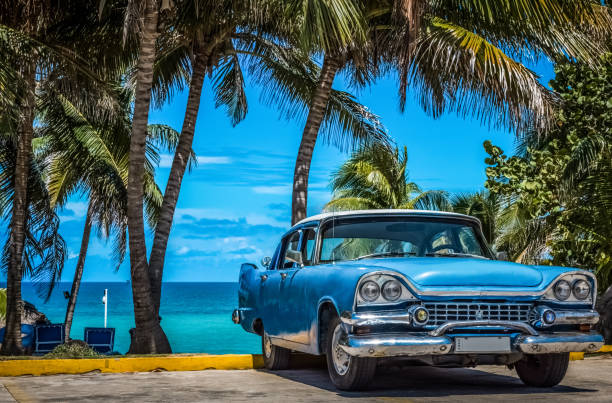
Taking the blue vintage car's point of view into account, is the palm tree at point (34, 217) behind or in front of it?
behind

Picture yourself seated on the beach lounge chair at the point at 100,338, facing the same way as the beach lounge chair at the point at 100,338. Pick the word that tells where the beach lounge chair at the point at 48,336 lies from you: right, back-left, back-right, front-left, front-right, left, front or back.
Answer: back-left

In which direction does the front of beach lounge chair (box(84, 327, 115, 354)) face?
away from the camera

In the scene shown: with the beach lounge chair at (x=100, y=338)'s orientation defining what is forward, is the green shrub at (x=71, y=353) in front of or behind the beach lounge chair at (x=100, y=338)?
behind

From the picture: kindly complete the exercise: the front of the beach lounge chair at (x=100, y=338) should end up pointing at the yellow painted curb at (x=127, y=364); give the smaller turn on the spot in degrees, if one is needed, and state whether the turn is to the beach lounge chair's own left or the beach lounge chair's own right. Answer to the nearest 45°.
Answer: approximately 180°

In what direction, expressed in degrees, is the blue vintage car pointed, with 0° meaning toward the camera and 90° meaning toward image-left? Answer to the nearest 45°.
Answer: approximately 315°

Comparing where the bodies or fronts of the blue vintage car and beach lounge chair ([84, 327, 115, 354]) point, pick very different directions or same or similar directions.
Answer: very different directions

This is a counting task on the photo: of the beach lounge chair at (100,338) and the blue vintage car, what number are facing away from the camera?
1

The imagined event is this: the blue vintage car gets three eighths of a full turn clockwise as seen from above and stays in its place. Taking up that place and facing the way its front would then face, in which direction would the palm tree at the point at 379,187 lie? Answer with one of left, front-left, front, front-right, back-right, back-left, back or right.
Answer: right

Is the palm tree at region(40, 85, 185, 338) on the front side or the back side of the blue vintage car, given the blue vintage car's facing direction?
on the back side

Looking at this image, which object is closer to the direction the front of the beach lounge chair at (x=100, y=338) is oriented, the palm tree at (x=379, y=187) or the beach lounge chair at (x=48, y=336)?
the palm tree

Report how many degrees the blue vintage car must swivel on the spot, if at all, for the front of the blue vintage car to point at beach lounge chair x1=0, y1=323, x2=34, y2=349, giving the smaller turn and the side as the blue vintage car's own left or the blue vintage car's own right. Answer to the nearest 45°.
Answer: approximately 180°
